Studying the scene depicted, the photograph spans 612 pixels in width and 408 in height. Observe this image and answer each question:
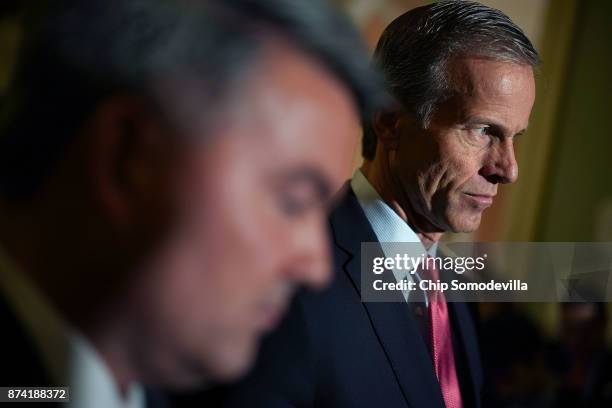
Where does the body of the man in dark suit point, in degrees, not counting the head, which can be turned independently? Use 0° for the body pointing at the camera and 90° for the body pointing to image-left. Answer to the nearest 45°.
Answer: approximately 315°

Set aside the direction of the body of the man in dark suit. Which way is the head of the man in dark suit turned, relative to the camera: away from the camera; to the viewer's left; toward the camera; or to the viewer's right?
to the viewer's right

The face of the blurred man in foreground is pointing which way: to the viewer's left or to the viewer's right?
to the viewer's right
